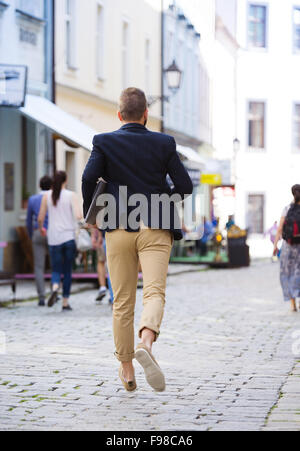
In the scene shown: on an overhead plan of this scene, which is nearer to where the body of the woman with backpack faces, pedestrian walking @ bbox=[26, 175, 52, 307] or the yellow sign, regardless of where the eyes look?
the yellow sign

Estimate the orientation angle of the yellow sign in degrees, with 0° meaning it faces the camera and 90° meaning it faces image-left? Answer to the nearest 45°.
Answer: approximately 0°

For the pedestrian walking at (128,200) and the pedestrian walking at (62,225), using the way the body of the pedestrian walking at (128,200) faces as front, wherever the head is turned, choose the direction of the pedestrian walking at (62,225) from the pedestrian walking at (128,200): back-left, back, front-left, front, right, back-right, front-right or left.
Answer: front

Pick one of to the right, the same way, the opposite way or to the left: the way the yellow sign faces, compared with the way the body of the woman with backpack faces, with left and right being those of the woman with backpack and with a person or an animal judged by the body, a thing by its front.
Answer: the opposite way

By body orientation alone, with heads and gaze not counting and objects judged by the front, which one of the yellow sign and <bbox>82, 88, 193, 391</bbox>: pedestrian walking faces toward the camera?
the yellow sign

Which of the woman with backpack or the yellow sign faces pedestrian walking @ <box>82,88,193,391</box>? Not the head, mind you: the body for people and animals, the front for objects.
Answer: the yellow sign

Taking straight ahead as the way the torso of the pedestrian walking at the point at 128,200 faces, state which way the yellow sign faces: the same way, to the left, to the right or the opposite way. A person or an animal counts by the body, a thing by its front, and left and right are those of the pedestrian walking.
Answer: the opposite way

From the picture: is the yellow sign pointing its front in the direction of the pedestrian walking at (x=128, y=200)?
yes

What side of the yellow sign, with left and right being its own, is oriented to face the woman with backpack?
front

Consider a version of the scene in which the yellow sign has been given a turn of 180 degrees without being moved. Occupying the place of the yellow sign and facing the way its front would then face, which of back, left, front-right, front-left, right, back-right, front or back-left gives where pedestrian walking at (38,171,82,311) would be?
back

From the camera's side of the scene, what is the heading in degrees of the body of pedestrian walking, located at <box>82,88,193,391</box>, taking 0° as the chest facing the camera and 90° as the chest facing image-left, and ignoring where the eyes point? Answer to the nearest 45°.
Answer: approximately 180°

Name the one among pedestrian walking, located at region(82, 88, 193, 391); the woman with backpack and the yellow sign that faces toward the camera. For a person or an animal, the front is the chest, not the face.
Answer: the yellow sign

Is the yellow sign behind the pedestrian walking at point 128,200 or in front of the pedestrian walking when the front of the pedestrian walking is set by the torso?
in front

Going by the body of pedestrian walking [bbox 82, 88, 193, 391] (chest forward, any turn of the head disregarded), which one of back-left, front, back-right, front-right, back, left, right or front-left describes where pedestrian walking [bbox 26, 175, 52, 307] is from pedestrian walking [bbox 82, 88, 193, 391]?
front

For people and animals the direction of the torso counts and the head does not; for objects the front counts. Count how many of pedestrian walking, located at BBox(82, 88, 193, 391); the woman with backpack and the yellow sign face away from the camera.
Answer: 2

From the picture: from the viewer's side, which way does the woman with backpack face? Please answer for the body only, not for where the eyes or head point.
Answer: away from the camera

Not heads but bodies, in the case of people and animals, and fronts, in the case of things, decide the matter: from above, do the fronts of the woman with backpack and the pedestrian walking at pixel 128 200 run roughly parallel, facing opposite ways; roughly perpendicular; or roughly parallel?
roughly parallel

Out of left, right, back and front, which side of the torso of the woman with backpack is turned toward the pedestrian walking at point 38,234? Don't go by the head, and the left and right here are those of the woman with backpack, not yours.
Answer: left

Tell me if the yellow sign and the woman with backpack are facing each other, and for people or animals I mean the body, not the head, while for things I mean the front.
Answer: yes
